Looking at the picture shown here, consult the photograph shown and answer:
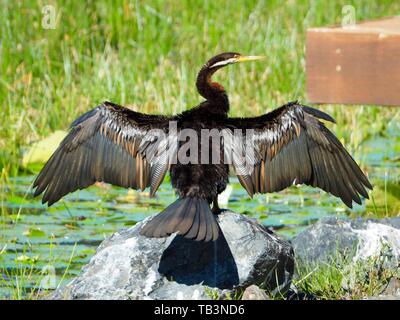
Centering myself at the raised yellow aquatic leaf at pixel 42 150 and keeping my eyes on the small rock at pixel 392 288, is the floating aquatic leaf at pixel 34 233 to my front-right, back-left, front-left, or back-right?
front-right

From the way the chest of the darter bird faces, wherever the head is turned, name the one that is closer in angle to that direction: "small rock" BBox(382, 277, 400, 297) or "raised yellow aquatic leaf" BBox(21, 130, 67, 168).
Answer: the raised yellow aquatic leaf

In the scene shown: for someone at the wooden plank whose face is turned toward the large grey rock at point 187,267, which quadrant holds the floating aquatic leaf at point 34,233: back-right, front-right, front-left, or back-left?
front-right

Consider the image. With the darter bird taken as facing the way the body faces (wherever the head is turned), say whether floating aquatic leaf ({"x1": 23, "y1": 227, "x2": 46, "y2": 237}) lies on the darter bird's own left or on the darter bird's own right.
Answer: on the darter bird's own left

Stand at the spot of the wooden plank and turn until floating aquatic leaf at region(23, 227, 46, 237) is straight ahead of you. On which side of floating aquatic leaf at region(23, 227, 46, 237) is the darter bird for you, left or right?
left

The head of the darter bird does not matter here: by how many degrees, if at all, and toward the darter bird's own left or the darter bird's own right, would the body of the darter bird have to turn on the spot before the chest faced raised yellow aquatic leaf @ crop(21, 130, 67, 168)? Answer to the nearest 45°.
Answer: approximately 45° to the darter bird's own left

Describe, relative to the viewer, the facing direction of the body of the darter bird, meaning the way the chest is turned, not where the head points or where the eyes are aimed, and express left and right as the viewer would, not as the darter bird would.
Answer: facing away from the viewer

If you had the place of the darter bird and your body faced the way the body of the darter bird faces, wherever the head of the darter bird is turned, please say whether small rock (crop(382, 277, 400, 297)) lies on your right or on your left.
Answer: on your right

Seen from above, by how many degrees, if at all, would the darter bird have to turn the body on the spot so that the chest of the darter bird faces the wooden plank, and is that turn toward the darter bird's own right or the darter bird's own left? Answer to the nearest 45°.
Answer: approximately 45° to the darter bird's own right
